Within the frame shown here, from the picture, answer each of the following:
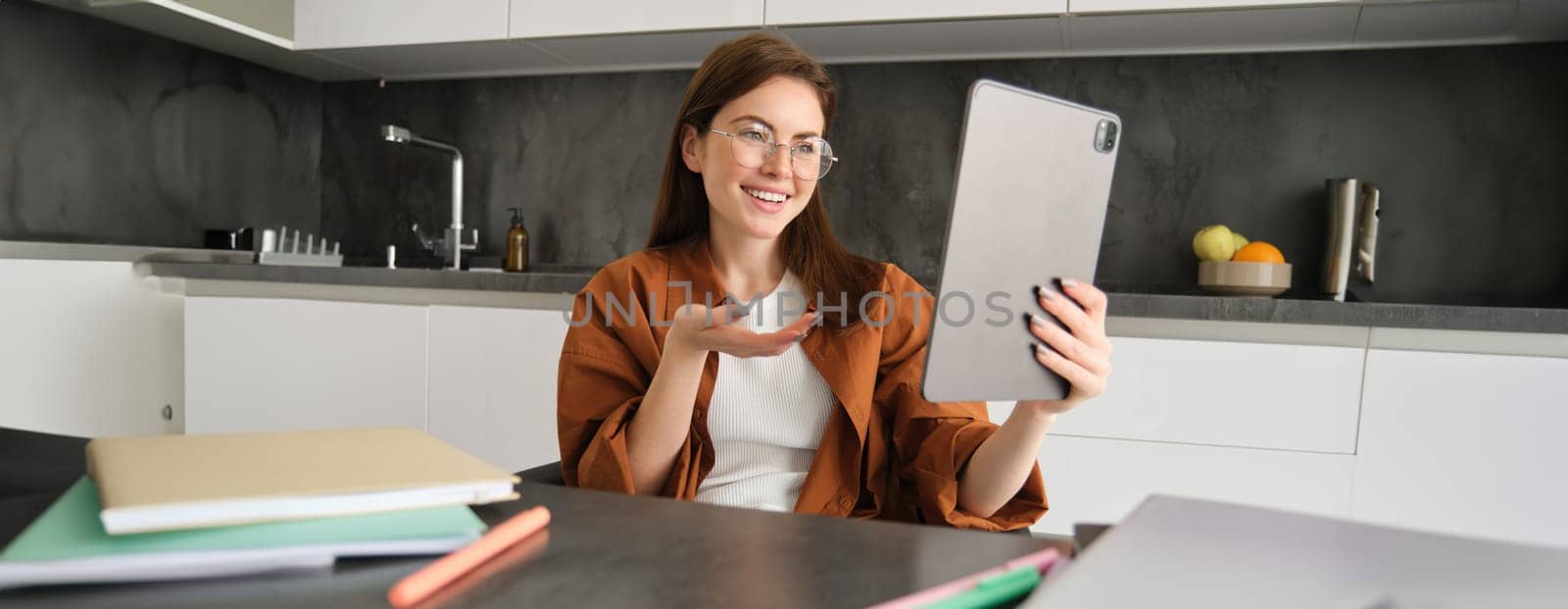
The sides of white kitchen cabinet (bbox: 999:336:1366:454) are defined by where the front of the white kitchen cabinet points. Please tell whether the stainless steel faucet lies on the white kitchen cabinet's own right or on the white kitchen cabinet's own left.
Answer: on the white kitchen cabinet's own right

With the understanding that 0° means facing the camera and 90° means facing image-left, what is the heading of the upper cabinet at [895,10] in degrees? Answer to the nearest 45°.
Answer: approximately 0°

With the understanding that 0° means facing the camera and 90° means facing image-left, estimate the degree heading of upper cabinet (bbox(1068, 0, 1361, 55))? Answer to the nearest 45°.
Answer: approximately 0°

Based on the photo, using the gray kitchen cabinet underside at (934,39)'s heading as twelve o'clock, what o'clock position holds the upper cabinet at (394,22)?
The upper cabinet is roughly at 3 o'clock from the gray kitchen cabinet underside.

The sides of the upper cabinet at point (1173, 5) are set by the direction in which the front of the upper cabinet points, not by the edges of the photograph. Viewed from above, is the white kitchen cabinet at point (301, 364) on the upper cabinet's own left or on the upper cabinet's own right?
on the upper cabinet's own right

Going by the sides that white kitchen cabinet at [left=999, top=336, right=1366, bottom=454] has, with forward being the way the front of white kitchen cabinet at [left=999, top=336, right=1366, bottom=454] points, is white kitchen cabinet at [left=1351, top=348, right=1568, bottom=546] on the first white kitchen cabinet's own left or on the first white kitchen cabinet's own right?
on the first white kitchen cabinet's own left

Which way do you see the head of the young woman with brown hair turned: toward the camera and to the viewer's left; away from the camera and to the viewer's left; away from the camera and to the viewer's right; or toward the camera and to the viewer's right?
toward the camera and to the viewer's right

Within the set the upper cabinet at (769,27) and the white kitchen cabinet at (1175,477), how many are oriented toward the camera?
2
